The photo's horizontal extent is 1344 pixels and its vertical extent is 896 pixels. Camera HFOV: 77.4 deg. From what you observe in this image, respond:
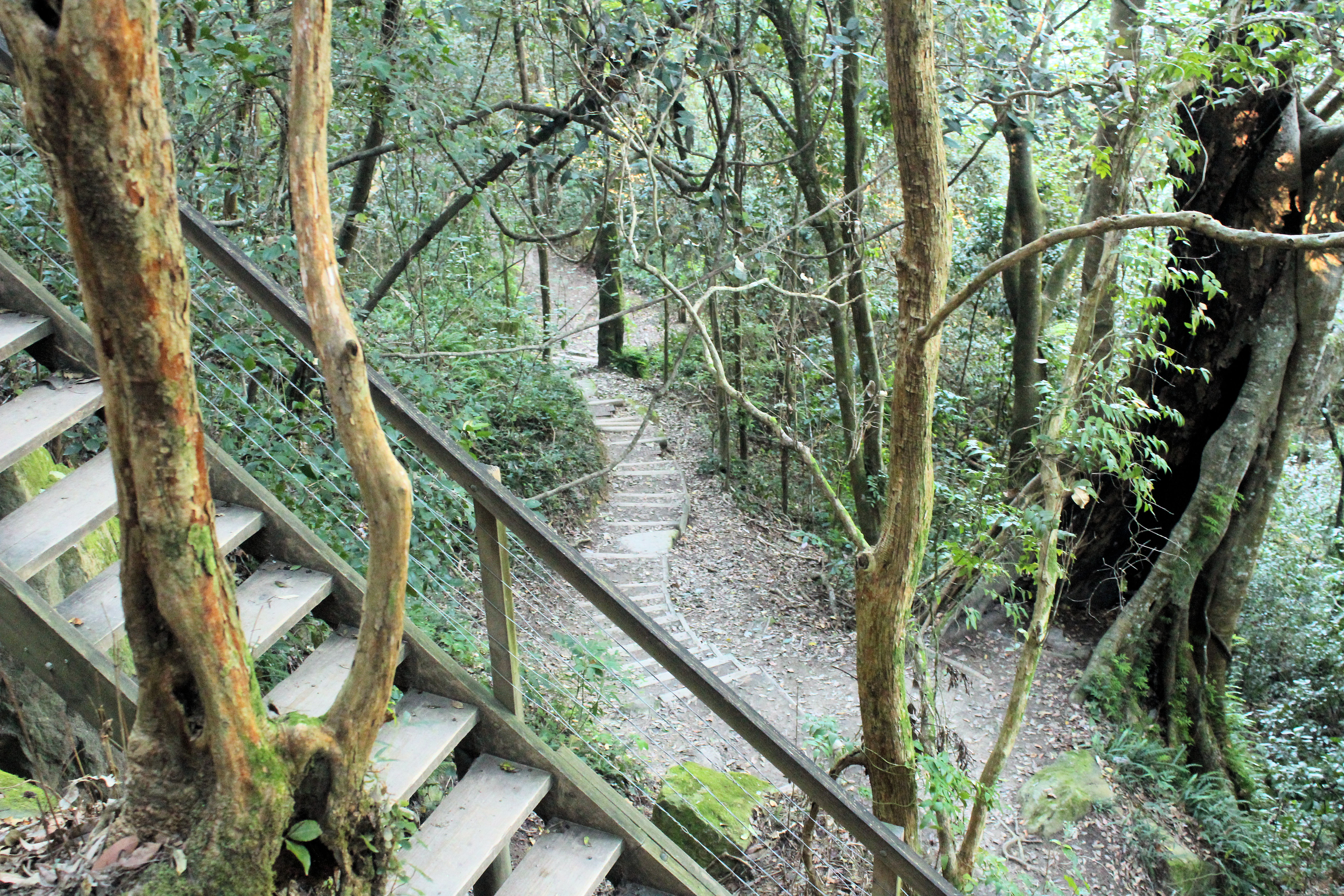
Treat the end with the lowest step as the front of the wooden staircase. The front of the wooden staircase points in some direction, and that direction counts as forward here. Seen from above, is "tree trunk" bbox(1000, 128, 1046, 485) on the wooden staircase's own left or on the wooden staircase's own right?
on the wooden staircase's own left

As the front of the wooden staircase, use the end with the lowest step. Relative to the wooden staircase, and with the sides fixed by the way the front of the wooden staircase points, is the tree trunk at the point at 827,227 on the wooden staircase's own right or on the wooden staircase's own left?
on the wooden staircase's own left

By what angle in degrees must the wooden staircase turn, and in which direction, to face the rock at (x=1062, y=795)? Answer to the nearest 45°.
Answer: approximately 45° to its left

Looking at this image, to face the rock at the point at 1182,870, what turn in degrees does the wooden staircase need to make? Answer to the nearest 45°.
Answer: approximately 45° to its left

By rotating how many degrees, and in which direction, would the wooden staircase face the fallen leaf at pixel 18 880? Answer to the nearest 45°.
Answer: approximately 90° to its right

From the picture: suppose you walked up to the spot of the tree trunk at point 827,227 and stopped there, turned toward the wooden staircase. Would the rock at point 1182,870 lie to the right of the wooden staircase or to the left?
left

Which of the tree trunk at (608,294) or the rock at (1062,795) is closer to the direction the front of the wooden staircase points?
the rock

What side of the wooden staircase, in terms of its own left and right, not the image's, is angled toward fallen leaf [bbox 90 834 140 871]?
right

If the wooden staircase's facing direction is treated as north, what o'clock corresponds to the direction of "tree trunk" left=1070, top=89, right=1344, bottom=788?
The tree trunk is roughly at 10 o'clock from the wooden staircase.

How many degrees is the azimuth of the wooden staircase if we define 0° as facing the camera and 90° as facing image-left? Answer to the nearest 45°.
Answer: approximately 315°
